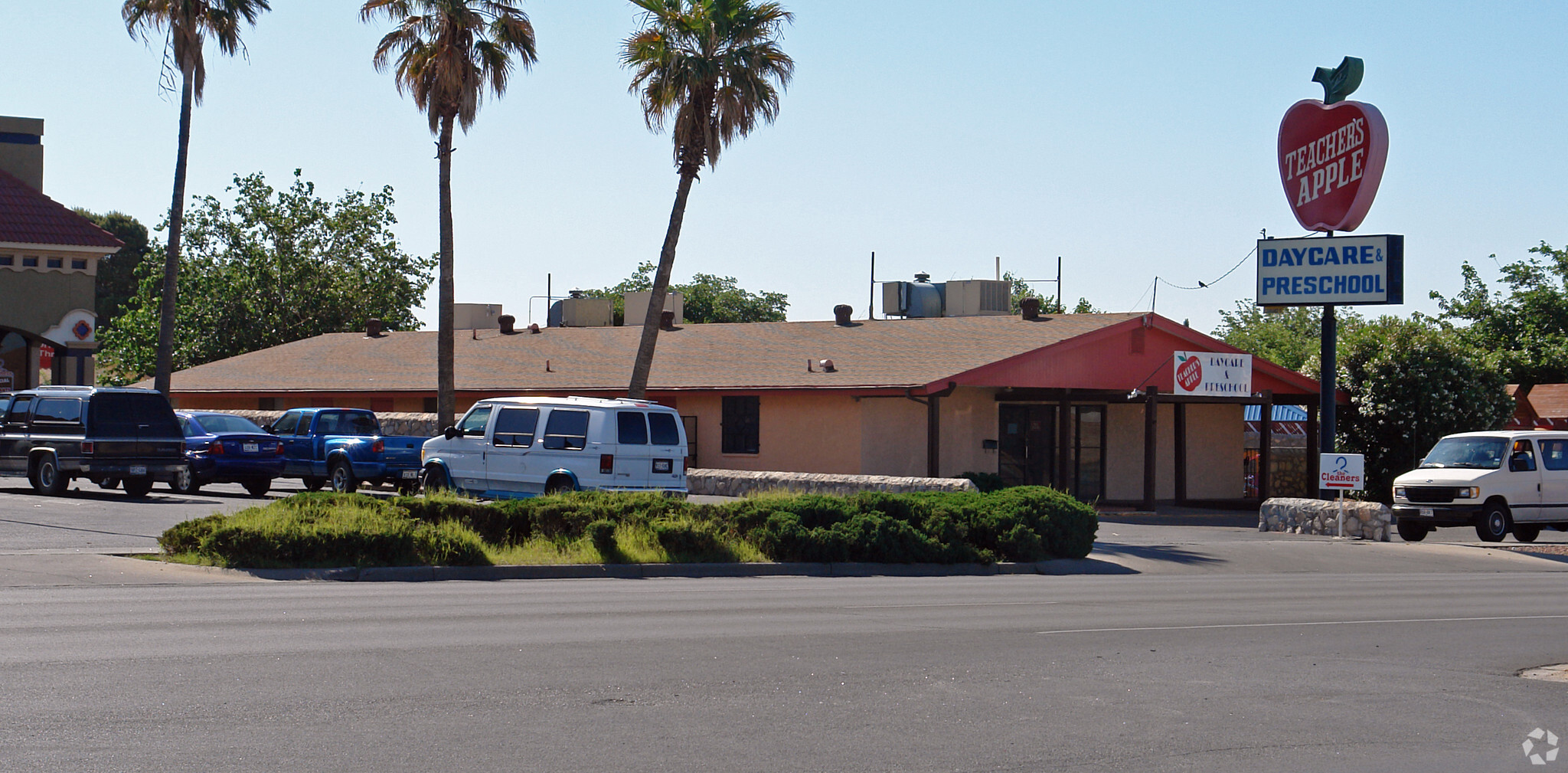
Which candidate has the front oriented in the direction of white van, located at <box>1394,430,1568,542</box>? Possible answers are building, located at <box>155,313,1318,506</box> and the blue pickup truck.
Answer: the building

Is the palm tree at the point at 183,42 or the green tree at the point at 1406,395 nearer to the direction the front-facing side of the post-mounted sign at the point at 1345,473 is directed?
the palm tree

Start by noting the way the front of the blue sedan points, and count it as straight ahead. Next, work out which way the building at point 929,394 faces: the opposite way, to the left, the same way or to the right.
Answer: the opposite way

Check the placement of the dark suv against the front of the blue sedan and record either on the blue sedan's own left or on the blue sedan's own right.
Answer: on the blue sedan's own left

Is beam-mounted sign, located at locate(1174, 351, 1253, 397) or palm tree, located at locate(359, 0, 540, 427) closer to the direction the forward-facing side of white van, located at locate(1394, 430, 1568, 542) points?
the palm tree

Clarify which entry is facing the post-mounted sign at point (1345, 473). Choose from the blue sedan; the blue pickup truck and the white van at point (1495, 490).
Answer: the white van

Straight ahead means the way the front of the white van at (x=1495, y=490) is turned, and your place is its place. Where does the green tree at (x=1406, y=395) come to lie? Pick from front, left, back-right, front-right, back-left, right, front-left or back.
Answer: back-right

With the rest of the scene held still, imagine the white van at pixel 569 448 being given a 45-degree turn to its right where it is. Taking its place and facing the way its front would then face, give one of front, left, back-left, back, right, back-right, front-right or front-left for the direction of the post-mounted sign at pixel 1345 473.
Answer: right

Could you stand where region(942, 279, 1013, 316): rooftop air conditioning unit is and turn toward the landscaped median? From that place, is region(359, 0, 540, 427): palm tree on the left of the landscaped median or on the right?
right

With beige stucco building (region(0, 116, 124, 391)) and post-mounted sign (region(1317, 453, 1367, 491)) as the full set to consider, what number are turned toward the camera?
2

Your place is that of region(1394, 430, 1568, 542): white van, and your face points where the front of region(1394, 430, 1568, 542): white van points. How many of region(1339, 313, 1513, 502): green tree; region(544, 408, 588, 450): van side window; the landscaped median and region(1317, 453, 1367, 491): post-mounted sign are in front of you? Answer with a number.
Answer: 3

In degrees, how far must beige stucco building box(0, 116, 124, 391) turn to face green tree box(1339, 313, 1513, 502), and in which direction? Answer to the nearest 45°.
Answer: approximately 90° to its left
